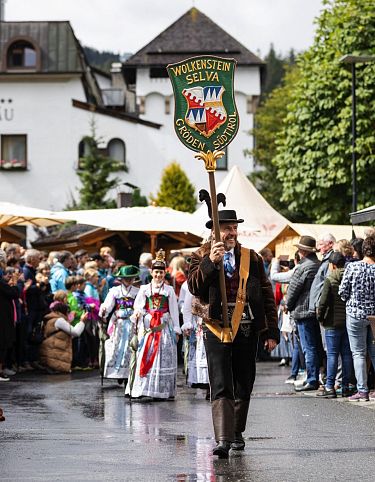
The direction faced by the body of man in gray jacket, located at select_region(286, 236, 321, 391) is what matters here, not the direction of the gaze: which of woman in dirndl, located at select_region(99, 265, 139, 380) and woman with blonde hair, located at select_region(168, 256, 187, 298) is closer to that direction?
the woman in dirndl

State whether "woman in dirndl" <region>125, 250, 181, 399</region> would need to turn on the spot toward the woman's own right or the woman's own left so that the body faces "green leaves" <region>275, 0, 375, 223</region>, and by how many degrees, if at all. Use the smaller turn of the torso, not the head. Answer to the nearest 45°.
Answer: approximately 180°

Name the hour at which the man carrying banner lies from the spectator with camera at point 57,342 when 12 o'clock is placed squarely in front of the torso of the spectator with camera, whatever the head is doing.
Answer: The man carrying banner is roughly at 4 o'clock from the spectator with camera.

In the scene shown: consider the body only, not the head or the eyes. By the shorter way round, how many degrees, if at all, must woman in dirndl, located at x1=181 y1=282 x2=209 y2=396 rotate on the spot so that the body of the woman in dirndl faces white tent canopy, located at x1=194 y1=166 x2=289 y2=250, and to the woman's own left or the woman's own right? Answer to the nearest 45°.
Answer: approximately 180°

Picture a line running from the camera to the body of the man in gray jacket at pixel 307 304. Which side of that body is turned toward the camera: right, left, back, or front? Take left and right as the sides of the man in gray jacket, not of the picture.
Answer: left

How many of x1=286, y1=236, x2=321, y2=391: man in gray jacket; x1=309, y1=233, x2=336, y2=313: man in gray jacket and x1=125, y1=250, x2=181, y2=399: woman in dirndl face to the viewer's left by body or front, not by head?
2

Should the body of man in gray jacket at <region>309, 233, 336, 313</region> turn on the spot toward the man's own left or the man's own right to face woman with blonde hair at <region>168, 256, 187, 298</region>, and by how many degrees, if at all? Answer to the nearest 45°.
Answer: approximately 45° to the man's own right

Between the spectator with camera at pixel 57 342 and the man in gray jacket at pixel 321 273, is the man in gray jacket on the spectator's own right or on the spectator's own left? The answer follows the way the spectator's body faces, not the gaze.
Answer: on the spectator's own right

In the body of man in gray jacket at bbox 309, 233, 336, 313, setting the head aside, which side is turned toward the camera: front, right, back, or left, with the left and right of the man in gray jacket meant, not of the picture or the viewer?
left
